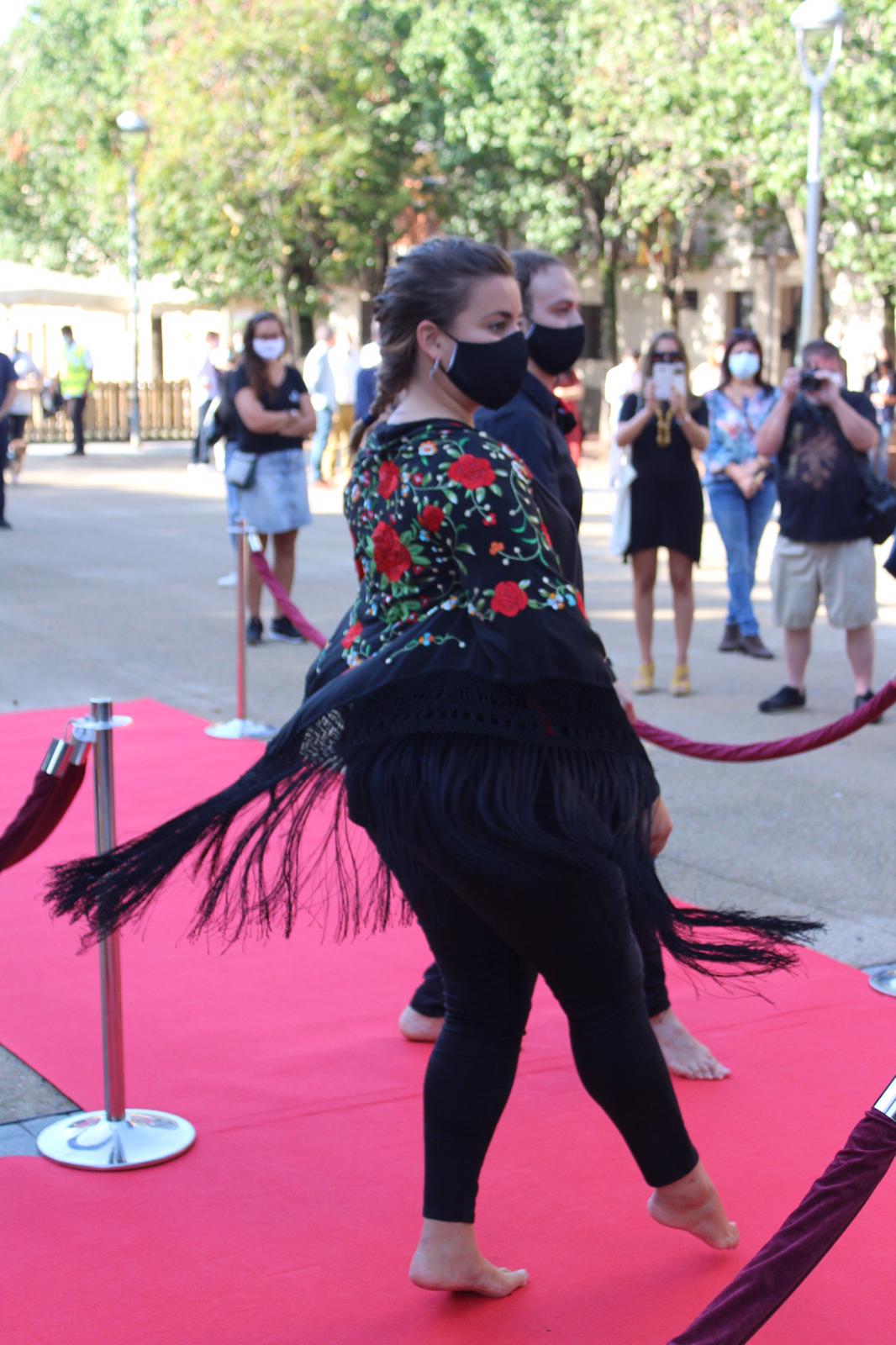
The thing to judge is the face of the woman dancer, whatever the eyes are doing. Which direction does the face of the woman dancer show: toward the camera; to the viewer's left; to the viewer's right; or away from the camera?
to the viewer's right

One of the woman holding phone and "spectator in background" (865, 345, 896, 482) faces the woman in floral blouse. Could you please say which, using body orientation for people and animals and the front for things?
the spectator in background

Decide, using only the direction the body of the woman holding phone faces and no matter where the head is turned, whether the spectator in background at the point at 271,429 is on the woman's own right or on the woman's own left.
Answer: on the woman's own right

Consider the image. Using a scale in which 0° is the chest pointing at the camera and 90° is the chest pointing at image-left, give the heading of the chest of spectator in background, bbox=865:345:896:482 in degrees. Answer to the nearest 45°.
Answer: approximately 0°

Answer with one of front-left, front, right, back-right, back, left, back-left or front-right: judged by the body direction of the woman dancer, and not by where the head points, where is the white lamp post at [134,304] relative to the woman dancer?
left

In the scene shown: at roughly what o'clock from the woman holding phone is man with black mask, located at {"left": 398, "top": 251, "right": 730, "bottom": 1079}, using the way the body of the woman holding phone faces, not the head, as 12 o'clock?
The man with black mask is roughly at 12 o'clock from the woman holding phone.

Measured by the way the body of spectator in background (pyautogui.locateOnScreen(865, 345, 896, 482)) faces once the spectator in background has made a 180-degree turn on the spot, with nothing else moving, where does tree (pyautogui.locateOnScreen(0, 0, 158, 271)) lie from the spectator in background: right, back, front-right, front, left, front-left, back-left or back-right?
front-left
